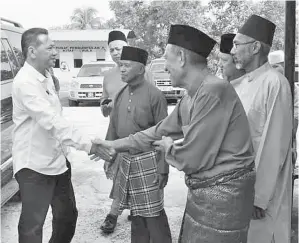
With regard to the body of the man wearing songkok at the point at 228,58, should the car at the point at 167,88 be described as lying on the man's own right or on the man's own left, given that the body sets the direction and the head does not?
on the man's own right

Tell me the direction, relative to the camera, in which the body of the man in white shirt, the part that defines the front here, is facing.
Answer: to the viewer's right

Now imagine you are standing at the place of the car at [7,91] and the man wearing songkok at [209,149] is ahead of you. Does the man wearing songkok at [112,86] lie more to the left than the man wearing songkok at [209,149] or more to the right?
left

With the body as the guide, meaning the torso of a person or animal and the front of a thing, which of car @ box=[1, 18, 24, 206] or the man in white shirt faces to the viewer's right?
the man in white shirt

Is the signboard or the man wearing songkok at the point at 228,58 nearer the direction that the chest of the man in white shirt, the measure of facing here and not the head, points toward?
the man wearing songkok

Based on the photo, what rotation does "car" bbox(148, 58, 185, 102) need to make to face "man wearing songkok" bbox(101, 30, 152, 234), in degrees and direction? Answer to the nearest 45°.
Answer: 0° — it already faces them

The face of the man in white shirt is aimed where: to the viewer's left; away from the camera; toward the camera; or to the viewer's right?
to the viewer's right

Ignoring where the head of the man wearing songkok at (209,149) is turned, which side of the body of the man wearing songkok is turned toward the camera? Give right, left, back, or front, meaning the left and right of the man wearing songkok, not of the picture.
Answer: left

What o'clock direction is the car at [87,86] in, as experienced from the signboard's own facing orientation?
The car is roughly at 12 o'clock from the signboard.

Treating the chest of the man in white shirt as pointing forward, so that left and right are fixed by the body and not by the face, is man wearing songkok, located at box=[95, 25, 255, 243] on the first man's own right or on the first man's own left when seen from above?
on the first man's own right

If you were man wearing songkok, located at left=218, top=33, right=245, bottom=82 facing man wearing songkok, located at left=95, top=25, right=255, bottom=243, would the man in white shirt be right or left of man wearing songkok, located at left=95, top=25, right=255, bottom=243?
right

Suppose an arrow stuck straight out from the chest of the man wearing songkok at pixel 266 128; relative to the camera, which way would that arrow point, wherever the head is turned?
to the viewer's left
